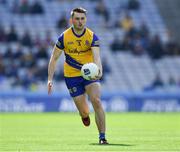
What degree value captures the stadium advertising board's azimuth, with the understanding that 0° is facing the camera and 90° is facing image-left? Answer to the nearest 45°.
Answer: approximately 0°
